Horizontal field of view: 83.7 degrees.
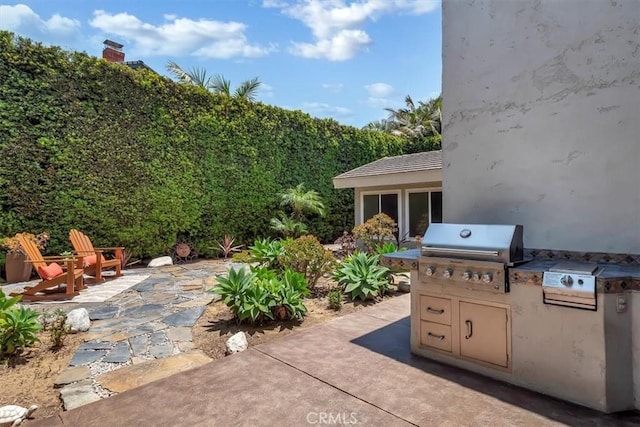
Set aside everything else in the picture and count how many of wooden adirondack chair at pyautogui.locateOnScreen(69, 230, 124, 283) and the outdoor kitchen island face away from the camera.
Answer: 0

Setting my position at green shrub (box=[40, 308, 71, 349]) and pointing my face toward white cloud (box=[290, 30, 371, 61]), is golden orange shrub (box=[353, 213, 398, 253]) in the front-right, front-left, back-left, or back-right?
front-right

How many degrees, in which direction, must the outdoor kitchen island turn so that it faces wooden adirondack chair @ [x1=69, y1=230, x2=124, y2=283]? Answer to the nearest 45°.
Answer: approximately 45° to its right

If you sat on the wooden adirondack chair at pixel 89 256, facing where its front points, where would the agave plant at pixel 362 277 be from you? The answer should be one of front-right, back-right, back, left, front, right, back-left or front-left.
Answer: front

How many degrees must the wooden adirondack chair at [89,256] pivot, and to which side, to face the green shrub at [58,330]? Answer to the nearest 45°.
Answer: approximately 45° to its right

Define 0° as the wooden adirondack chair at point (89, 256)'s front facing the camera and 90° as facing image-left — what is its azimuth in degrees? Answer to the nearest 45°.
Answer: approximately 315°

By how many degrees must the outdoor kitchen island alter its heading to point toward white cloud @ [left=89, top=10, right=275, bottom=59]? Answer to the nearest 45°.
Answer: approximately 90° to its right

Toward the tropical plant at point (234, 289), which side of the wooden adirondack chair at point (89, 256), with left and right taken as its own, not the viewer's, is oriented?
front

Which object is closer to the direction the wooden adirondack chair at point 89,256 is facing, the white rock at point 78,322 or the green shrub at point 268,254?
the green shrub

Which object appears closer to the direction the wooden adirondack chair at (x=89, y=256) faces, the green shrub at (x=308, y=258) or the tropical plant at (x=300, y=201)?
the green shrub

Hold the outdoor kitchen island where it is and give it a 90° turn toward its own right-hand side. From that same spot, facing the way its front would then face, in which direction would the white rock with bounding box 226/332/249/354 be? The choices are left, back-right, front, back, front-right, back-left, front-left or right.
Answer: front-left

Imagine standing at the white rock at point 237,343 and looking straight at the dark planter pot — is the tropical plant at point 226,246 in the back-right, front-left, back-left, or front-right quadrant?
front-right

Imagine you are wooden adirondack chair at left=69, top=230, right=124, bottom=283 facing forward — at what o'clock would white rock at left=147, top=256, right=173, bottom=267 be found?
The white rock is roughly at 9 o'clock from the wooden adirondack chair.

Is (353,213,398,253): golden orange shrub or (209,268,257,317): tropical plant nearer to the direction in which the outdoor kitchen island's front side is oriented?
the tropical plant

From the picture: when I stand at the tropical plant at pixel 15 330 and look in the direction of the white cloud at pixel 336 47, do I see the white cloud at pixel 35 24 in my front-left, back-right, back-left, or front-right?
front-left

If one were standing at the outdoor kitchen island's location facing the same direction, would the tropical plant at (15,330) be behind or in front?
in front

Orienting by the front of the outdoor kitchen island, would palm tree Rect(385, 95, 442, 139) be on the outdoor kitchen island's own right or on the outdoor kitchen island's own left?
on the outdoor kitchen island's own right

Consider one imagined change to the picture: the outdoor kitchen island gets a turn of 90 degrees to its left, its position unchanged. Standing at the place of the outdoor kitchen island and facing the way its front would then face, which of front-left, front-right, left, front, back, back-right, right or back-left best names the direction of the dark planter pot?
back-right

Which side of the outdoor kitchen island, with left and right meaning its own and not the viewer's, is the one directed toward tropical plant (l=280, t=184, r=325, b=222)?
right
